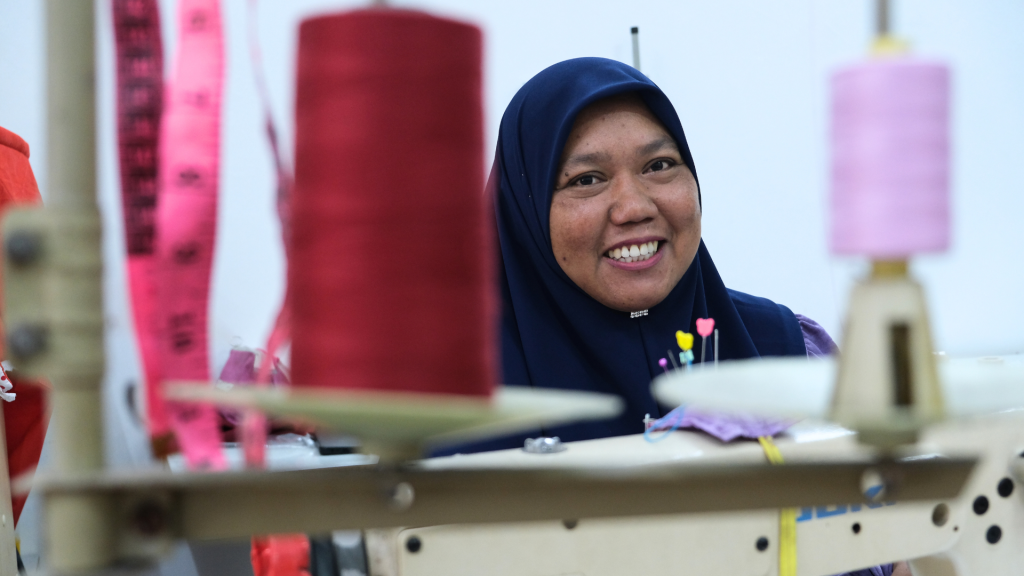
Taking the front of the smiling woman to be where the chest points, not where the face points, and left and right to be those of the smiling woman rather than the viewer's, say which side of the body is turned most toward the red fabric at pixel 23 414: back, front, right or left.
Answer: right

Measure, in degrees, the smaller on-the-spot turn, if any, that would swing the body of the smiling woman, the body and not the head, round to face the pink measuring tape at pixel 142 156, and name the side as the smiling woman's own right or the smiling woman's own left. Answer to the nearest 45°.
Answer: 0° — they already face it

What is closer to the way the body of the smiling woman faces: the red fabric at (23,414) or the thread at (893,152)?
the thread

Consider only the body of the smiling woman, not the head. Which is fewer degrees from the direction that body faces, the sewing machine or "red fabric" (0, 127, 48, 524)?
the sewing machine

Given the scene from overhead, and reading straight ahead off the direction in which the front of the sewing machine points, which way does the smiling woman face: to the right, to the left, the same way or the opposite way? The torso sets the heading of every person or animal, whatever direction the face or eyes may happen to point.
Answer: the opposite way

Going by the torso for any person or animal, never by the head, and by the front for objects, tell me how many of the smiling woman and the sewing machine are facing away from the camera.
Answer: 1

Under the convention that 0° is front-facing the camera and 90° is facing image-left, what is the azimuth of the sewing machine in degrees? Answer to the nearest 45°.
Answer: approximately 180°

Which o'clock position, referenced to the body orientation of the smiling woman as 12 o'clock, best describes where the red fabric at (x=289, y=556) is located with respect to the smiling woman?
The red fabric is roughly at 1 o'clock from the smiling woman.

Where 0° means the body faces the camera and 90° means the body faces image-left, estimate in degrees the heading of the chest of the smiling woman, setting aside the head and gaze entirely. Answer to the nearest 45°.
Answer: approximately 0°
